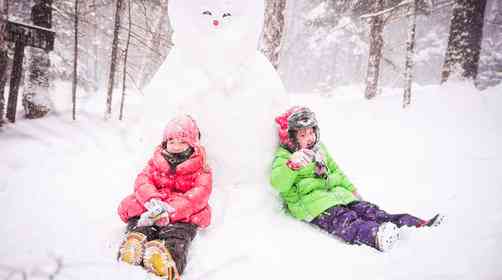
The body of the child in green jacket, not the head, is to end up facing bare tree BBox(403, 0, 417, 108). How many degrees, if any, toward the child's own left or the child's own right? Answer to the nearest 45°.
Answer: approximately 135° to the child's own left

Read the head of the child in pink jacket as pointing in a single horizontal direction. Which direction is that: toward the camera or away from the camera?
toward the camera

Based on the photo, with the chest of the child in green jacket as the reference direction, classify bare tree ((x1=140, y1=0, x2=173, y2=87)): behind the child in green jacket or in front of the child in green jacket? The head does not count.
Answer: behind

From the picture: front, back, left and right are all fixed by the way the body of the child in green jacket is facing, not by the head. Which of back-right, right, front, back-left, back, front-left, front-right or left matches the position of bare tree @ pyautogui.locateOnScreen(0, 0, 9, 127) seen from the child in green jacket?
back-right

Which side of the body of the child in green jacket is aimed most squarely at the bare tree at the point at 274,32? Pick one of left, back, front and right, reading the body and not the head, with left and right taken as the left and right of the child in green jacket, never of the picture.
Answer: back

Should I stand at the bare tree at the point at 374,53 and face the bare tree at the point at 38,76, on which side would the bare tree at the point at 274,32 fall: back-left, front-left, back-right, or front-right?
front-left

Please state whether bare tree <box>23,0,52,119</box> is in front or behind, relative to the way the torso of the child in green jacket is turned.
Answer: behind

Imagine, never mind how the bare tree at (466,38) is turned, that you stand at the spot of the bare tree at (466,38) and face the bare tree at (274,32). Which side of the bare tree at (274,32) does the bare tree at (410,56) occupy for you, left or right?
right

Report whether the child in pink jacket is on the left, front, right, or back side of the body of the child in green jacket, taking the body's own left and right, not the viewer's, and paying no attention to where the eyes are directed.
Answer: right

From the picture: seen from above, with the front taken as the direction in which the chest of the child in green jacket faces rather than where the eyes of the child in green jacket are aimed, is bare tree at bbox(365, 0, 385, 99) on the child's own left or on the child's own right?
on the child's own left

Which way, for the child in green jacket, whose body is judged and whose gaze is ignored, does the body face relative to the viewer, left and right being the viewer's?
facing the viewer and to the right of the viewer
